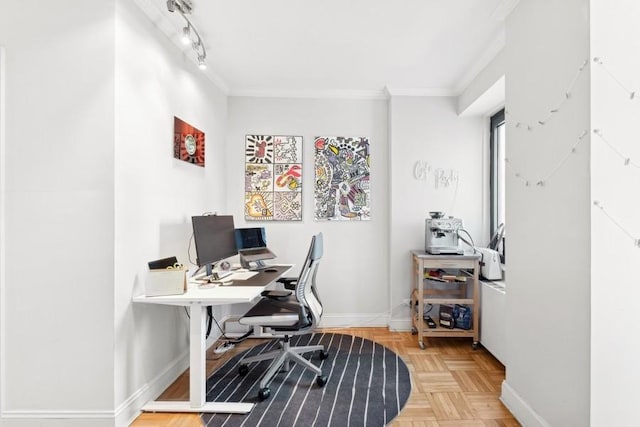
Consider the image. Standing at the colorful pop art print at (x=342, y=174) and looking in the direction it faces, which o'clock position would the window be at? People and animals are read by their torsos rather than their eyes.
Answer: The window is roughly at 9 o'clock from the colorful pop art print.

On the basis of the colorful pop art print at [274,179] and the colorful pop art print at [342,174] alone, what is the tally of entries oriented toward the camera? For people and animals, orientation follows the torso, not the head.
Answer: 2

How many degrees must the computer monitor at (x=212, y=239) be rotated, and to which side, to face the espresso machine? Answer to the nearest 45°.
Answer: approximately 45° to its left

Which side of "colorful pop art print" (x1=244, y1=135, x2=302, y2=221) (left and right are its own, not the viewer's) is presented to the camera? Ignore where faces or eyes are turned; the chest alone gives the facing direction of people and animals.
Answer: front

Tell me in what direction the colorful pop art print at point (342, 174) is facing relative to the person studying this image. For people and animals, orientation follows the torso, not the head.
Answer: facing the viewer

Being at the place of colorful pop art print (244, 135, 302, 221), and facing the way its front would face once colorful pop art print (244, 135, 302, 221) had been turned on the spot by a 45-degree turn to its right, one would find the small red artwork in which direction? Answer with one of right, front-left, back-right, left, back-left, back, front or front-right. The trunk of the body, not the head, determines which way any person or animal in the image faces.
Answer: front

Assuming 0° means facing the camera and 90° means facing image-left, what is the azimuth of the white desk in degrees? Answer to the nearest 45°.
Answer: approximately 270°

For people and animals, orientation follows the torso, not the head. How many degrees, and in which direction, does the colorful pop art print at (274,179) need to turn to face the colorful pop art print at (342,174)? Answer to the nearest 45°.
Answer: approximately 90° to its left

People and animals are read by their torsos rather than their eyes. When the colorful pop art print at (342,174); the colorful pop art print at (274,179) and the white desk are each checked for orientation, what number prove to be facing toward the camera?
2

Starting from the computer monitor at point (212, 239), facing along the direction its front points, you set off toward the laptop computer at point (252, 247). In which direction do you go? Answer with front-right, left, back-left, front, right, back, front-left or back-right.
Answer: left

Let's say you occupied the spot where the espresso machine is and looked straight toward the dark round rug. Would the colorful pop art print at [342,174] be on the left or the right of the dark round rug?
right

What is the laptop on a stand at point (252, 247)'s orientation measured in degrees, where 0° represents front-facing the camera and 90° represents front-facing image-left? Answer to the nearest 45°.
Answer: approximately 315°

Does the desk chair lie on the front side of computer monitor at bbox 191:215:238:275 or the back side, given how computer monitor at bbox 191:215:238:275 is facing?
on the front side
